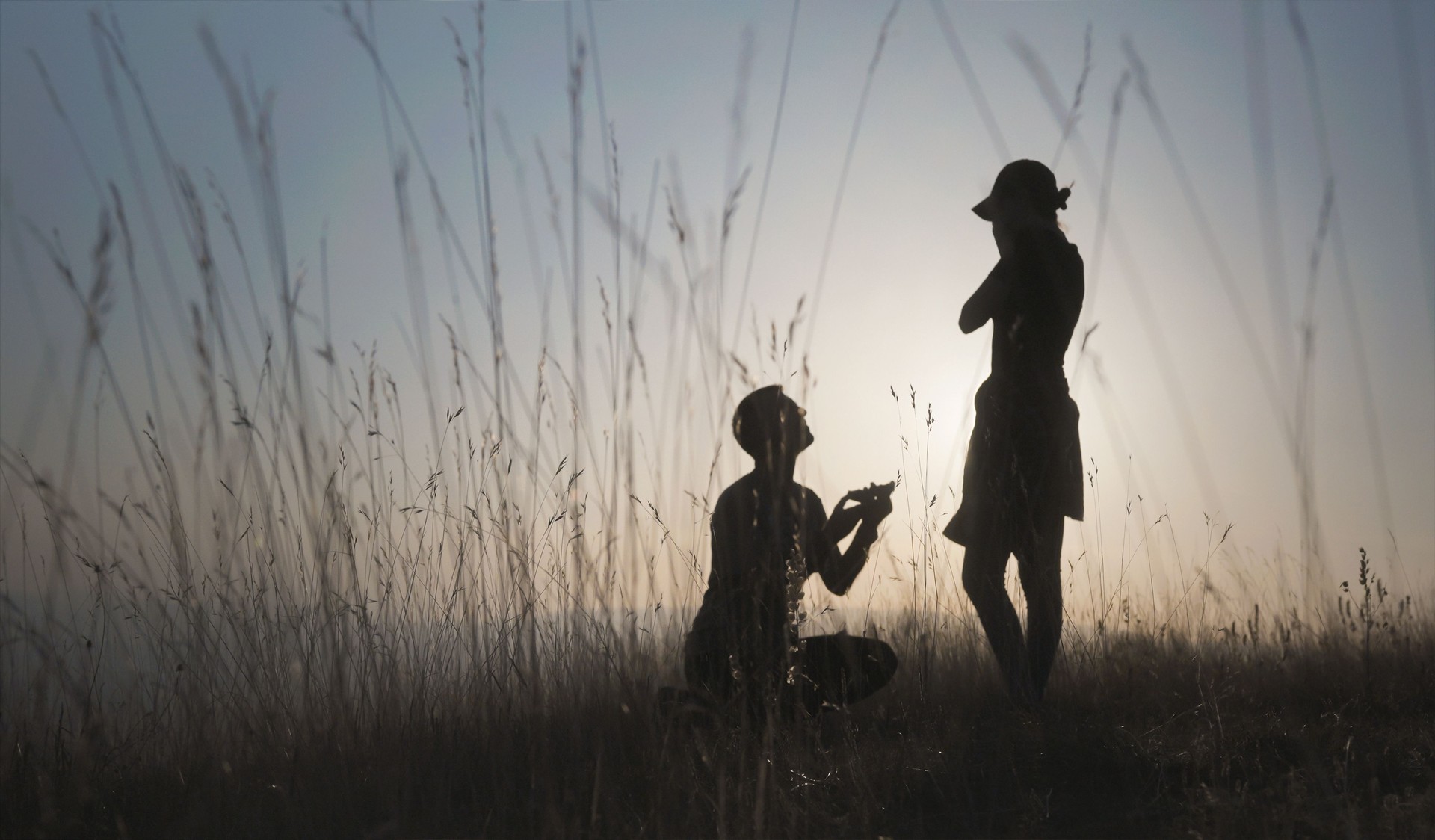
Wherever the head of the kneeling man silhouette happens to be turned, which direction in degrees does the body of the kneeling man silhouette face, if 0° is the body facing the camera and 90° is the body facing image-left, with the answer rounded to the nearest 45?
approximately 270°

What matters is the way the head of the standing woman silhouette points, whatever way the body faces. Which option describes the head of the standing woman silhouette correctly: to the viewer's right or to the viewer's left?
to the viewer's left
